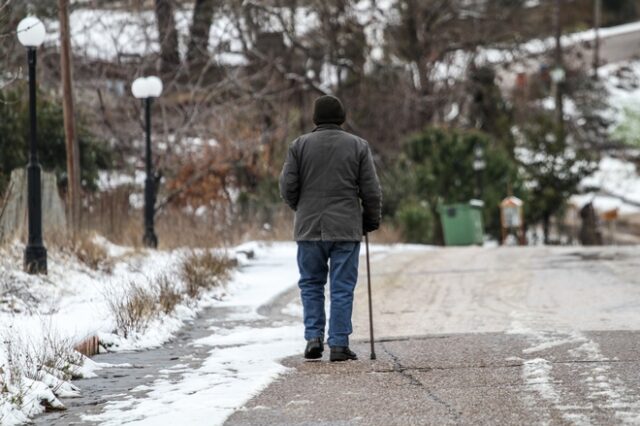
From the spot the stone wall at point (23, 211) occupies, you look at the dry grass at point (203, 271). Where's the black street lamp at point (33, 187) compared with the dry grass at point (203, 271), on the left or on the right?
right

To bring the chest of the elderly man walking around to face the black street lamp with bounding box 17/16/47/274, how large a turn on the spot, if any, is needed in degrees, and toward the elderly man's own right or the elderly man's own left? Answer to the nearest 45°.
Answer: approximately 45° to the elderly man's own left

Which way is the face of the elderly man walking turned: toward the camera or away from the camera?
away from the camera

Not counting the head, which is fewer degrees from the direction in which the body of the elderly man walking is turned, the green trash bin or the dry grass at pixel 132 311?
the green trash bin

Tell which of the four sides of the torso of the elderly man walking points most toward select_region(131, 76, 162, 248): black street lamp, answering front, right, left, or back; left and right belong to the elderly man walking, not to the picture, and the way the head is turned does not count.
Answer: front

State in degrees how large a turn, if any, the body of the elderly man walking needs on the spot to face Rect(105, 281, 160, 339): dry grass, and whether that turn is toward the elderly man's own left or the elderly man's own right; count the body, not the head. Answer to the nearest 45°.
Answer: approximately 45° to the elderly man's own left

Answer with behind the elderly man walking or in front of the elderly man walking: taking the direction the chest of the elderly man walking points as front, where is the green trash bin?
in front

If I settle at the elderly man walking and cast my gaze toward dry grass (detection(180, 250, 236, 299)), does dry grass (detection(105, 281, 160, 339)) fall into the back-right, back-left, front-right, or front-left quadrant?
front-left

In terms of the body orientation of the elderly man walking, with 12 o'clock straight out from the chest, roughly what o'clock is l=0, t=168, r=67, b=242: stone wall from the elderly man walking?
The stone wall is roughly at 11 o'clock from the elderly man walking.

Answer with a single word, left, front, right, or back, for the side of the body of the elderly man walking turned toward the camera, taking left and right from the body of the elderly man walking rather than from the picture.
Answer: back

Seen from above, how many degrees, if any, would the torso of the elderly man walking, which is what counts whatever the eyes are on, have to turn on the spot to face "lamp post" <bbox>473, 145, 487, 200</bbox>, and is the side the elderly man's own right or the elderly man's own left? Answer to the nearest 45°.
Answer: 0° — they already face it

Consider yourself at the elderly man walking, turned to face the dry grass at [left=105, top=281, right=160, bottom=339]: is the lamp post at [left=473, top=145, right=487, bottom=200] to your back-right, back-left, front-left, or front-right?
front-right

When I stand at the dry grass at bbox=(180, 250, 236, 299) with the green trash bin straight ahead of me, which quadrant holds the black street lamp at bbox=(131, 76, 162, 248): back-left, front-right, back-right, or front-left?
front-left
